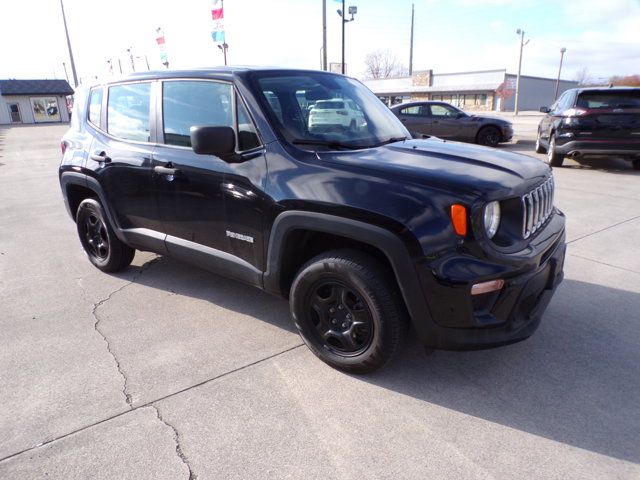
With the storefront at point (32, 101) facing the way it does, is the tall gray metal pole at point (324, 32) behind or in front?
in front

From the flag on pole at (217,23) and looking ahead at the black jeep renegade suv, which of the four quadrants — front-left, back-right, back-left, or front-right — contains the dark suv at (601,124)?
front-left

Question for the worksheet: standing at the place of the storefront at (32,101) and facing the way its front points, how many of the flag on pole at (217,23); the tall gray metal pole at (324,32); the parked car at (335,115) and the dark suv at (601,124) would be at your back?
0

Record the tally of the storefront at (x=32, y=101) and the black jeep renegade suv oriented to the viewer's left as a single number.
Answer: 0

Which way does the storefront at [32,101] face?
toward the camera

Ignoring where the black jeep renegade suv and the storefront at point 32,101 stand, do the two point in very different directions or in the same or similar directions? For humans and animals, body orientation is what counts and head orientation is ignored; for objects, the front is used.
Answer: same or similar directions

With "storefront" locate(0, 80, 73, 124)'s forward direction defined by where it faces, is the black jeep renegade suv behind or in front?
in front

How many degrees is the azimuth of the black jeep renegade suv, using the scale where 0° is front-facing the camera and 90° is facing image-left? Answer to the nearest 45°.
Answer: approximately 315°

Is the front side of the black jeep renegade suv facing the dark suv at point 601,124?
no

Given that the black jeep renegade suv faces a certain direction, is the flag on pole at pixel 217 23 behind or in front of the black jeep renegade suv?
behind
